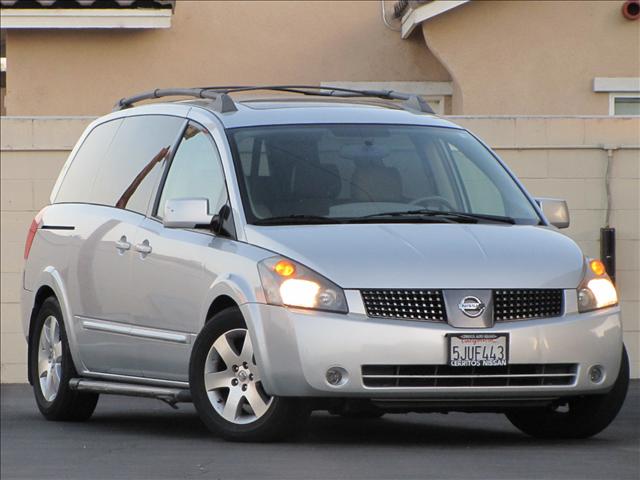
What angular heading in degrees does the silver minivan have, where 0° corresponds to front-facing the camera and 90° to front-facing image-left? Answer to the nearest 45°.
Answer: approximately 315°
